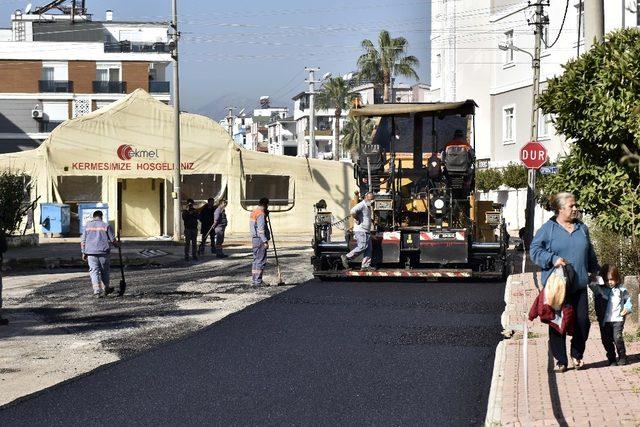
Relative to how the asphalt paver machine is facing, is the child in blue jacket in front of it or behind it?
behind

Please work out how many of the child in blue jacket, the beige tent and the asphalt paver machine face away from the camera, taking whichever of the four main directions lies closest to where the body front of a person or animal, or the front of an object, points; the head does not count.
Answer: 1

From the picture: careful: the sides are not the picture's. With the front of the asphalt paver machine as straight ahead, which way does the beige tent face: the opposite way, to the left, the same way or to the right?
the opposite way

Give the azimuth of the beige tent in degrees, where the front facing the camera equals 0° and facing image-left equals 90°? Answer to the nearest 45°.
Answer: approximately 0°

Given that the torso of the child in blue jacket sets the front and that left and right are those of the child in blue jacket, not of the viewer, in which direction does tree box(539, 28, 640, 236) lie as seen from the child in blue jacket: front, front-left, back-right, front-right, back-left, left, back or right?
back

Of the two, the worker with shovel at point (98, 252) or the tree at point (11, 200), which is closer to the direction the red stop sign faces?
the worker with shovel

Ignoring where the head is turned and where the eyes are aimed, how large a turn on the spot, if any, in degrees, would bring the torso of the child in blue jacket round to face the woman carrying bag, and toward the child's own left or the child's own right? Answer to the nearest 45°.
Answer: approximately 45° to the child's own right

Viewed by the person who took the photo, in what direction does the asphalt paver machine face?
facing away from the viewer

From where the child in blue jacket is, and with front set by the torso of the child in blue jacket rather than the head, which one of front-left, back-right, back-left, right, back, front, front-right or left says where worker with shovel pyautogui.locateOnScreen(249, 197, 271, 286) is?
back-right
